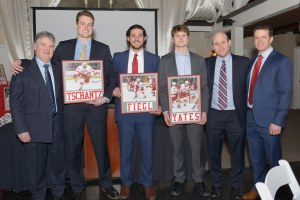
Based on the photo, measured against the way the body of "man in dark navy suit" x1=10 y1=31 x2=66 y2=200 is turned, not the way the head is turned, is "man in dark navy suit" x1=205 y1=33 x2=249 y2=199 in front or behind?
in front

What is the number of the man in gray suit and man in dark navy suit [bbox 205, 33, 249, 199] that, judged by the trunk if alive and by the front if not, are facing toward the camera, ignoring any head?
2

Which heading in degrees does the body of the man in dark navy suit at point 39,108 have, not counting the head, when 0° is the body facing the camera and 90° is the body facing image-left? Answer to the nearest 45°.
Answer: approximately 315°

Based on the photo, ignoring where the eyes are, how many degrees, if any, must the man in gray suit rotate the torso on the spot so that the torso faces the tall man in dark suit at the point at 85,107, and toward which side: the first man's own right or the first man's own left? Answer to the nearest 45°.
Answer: approximately 90° to the first man's own right

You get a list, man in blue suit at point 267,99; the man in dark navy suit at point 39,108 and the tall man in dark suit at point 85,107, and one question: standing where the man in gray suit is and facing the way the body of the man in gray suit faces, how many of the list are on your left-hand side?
1

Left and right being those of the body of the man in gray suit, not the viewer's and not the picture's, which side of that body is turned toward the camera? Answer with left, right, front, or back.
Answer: front

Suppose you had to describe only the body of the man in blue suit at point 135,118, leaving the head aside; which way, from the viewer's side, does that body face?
toward the camera

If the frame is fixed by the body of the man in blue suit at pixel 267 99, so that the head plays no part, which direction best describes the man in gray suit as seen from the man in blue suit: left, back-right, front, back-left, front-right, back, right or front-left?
front-right

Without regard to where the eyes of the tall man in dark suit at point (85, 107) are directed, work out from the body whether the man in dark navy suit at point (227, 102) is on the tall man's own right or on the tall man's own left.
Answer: on the tall man's own left
